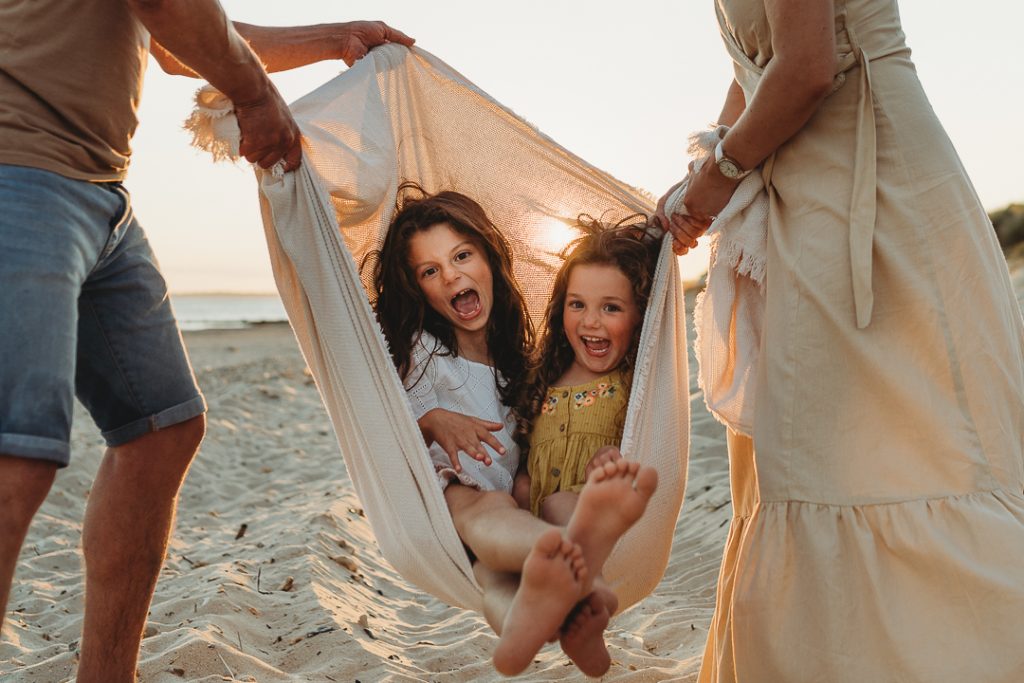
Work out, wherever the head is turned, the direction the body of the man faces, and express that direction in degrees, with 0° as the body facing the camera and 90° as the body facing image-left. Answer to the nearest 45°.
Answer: approximately 270°
